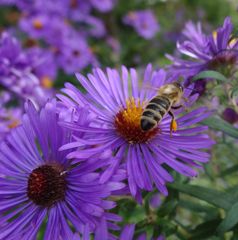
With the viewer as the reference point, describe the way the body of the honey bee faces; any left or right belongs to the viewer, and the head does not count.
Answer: facing away from the viewer and to the right of the viewer

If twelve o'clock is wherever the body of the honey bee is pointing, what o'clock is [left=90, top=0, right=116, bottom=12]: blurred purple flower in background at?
The blurred purple flower in background is roughly at 10 o'clock from the honey bee.

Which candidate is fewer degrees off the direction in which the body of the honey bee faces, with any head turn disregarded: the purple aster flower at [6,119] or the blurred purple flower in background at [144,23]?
the blurred purple flower in background

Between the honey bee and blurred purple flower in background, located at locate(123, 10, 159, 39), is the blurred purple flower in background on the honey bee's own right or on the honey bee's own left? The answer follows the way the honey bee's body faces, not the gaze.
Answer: on the honey bee's own left

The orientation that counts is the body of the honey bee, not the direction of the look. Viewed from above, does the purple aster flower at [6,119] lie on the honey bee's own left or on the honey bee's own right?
on the honey bee's own left

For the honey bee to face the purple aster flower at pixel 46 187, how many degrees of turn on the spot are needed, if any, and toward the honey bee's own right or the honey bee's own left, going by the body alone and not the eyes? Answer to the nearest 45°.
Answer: approximately 135° to the honey bee's own left

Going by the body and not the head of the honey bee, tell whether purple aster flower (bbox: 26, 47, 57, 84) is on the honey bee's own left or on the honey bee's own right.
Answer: on the honey bee's own left

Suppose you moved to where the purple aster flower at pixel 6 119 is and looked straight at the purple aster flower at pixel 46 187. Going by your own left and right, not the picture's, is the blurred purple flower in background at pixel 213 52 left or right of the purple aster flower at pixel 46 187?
left
